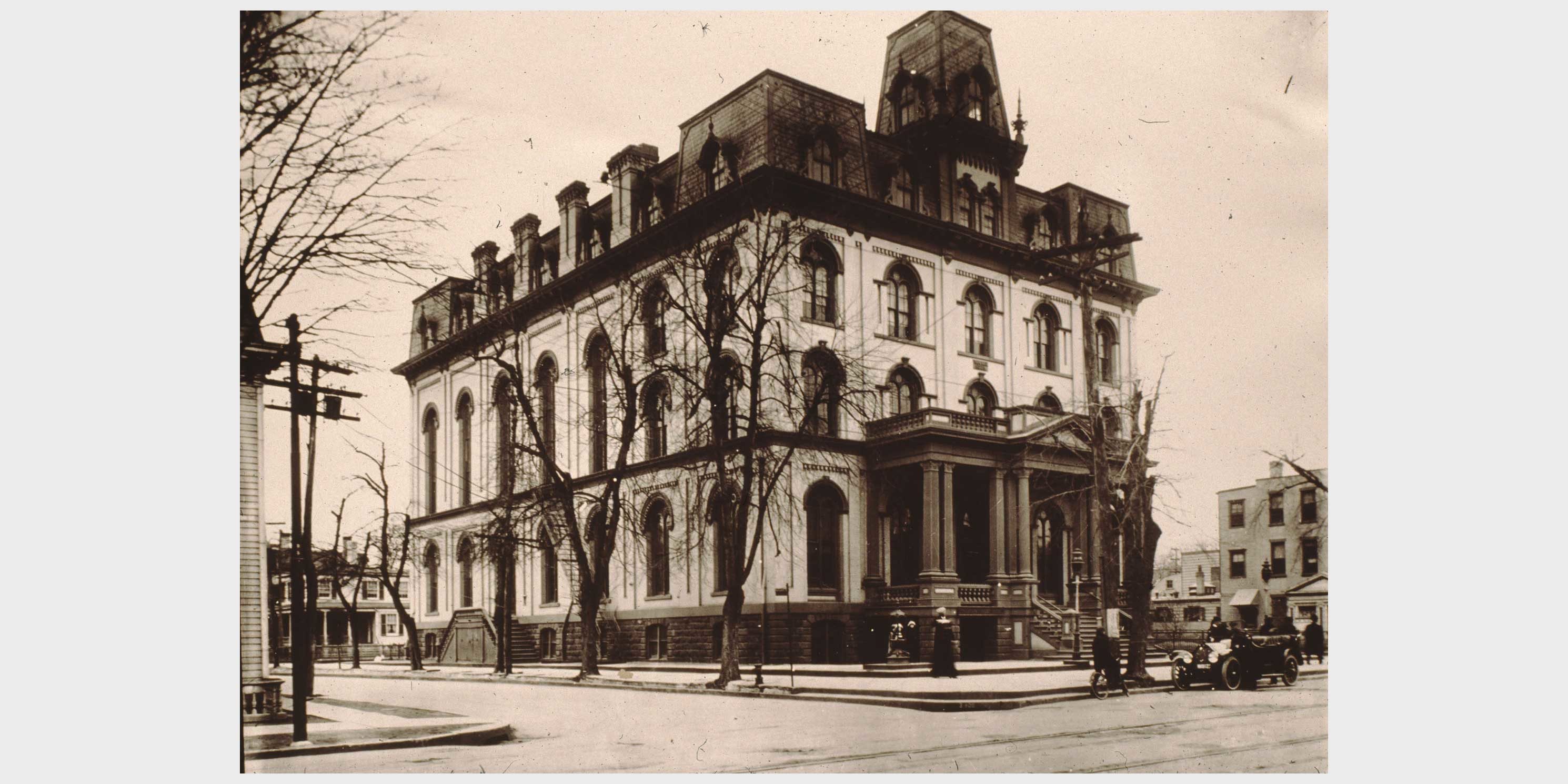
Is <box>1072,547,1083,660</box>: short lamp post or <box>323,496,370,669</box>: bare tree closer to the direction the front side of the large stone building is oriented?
the short lamp post

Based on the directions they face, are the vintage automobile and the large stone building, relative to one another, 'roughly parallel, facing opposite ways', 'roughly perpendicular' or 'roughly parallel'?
roughly perpendicular

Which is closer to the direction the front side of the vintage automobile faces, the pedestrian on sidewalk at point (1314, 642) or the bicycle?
the bicycle

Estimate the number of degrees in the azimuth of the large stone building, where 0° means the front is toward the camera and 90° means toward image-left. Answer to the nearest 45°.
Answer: approximately 315°

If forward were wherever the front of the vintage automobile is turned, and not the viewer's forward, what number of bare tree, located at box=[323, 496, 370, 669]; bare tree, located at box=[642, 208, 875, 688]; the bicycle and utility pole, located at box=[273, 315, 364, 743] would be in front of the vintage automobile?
4

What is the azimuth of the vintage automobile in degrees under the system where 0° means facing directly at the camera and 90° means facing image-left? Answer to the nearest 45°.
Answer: approximately 45°

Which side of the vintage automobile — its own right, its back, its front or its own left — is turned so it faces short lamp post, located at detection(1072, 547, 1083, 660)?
front

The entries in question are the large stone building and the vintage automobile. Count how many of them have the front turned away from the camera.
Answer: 0

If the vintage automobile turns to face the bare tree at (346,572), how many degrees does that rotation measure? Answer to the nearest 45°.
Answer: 0° — it already faces it
